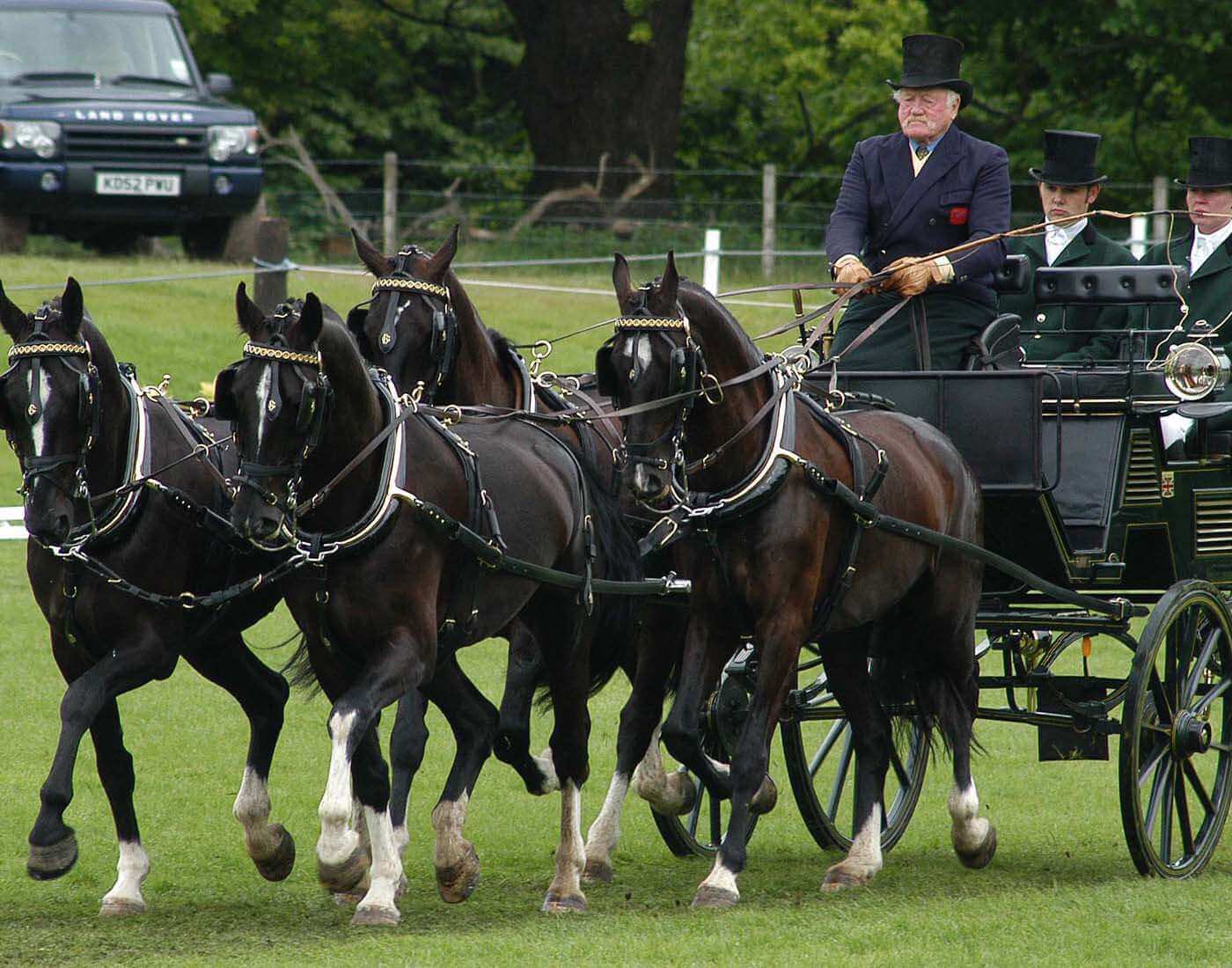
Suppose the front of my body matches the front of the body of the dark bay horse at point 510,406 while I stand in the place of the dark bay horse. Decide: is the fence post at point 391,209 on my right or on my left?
on my right

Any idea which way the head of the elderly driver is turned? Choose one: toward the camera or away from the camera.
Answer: toward the camera

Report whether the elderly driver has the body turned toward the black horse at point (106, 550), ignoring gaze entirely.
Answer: yes

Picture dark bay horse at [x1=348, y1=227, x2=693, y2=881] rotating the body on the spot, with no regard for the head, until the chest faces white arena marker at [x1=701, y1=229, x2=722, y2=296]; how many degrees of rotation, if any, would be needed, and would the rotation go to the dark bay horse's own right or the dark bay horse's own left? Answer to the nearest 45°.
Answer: approximately 135° to the dark bay horse's own right

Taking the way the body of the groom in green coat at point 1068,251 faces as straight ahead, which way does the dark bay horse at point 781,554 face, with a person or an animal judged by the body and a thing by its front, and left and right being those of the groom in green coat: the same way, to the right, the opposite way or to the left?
the same way

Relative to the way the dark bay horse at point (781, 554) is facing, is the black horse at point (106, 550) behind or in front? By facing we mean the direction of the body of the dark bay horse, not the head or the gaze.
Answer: in front

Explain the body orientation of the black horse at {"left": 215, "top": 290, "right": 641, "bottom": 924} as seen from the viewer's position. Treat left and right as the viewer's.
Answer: facing the viewer and to the left of the viewer

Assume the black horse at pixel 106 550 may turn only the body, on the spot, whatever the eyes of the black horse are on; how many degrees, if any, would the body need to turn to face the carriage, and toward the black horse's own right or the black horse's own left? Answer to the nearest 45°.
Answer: approximately 135° to the black horse's own left

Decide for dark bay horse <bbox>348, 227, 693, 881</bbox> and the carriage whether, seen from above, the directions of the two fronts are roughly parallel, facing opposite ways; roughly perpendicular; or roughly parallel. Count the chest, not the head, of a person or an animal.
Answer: roughly parallel

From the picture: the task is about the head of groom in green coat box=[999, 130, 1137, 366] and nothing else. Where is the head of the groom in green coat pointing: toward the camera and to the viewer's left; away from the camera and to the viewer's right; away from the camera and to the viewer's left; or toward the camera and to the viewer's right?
toward the camera and to the viewer's left

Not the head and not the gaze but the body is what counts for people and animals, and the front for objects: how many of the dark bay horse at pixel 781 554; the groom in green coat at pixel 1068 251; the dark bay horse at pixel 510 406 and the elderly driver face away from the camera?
0

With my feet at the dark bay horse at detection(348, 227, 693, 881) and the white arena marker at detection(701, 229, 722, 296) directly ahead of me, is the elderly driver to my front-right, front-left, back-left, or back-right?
front-right

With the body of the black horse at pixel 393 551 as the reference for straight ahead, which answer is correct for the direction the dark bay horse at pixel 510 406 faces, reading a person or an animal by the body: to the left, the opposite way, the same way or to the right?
the same way

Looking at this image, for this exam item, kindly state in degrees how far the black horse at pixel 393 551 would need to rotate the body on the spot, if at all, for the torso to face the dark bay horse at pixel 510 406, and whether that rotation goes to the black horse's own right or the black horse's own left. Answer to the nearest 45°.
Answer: approximately 135° to the black horse's own right

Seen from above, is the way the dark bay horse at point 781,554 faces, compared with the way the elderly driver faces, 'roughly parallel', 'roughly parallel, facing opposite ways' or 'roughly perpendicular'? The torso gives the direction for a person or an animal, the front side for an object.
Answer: roughly parallel

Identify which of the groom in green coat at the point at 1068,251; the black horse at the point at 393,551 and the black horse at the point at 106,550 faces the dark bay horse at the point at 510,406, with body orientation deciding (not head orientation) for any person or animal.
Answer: the groom in green coat

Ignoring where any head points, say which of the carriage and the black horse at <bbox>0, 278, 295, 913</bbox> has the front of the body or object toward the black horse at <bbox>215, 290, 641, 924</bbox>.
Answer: the carriage

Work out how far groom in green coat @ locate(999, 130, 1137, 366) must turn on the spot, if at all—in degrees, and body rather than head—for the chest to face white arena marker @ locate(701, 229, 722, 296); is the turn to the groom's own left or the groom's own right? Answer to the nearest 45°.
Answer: approximately 135° to the groom's own right

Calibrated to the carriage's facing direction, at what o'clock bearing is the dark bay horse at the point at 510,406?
The dark bay horse is roughly at 1 o'clock from the carriage.

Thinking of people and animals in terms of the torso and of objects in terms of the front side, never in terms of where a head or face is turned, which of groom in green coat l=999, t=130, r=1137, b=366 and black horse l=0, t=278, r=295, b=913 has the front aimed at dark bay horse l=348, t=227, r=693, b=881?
the groom in green coat
